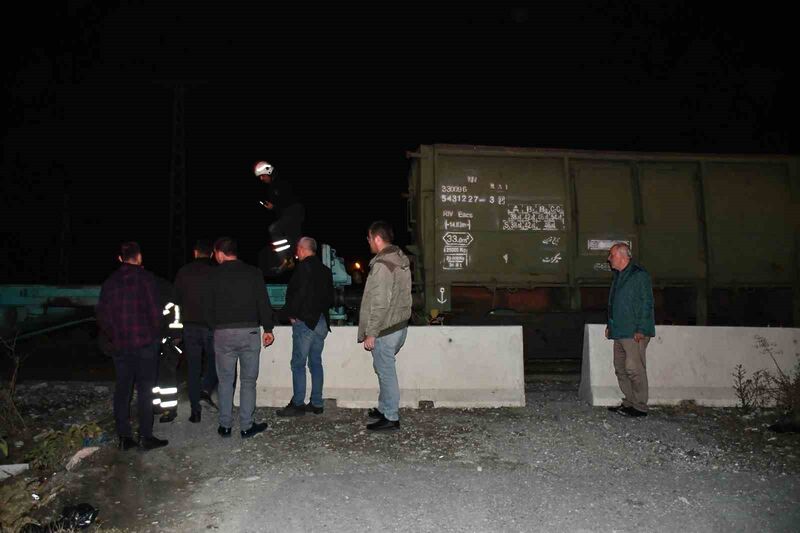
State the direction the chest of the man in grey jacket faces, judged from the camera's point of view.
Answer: to the viewer's left

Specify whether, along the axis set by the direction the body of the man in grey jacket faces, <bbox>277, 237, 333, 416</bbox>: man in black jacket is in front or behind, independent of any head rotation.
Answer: in front

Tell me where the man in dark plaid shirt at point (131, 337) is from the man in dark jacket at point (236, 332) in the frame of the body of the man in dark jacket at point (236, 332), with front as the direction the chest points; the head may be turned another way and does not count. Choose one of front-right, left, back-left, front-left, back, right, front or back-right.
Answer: left

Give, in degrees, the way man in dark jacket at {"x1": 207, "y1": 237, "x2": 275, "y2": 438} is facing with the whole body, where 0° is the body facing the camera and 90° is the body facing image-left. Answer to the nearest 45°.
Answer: approximately 180°
